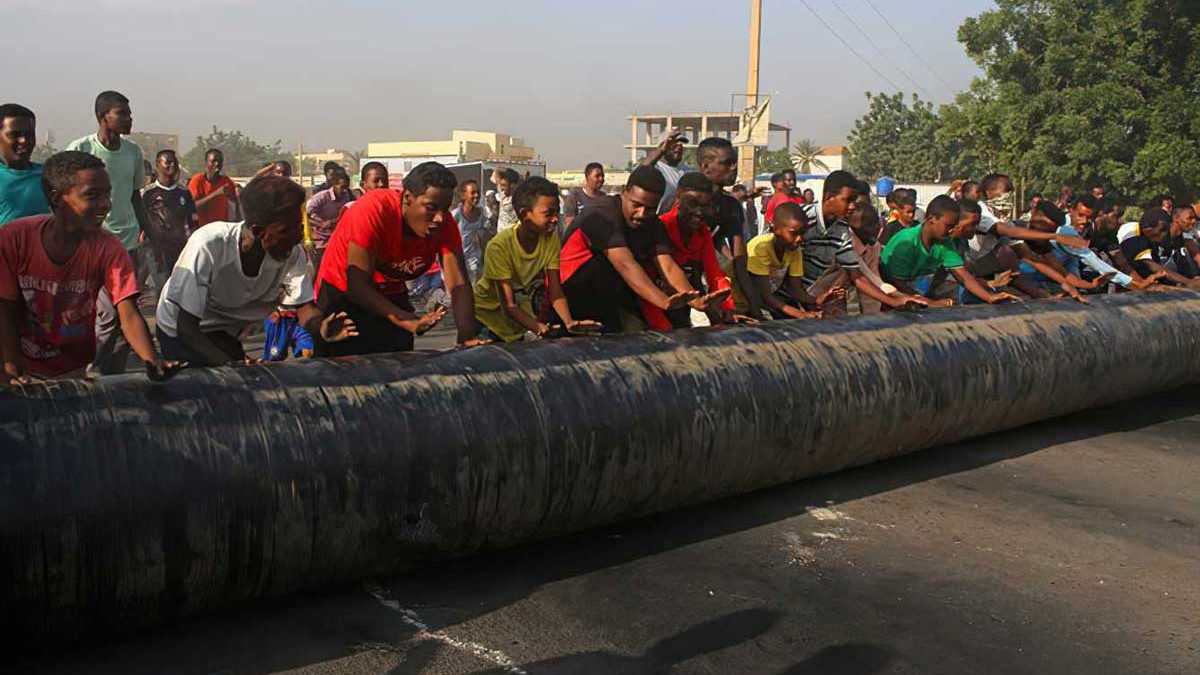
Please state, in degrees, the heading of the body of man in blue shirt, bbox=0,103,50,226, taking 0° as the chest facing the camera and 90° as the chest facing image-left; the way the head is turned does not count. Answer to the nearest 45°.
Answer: approximately 315°

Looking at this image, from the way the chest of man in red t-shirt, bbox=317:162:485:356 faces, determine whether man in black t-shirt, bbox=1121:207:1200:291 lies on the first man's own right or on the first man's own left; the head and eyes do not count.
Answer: on the first man's own left

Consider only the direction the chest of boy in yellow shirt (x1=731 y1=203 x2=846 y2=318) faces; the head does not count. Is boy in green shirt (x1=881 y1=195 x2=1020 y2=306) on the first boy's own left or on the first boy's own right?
on the first boy's own left

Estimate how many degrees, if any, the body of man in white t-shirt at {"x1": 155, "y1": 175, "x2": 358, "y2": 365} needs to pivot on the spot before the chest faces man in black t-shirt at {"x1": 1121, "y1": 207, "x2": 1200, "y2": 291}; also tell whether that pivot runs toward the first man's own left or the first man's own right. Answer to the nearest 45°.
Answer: approximately 90° to the first man's own left

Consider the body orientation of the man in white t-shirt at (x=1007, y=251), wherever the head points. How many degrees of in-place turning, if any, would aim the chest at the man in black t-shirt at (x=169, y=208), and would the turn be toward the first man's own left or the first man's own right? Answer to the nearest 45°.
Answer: approximately 135° to the first man's own right

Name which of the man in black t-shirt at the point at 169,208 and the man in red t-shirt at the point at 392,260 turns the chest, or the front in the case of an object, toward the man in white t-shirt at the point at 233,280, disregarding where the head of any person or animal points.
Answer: the man in black t-shirt

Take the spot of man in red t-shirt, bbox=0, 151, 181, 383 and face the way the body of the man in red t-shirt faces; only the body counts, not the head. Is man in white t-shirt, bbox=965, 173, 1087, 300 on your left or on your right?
on your left

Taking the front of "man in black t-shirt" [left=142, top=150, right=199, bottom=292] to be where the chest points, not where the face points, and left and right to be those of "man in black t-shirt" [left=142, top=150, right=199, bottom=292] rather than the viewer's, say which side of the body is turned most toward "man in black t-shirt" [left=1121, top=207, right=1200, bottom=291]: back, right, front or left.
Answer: left

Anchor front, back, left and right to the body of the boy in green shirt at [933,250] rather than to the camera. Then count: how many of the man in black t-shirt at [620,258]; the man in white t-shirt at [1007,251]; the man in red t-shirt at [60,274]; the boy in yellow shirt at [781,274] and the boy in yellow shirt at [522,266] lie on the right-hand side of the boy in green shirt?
4

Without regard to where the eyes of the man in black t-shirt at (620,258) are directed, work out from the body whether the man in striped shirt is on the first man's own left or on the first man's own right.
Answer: on the first man's own left

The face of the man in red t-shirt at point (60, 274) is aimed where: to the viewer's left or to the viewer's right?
to the viewer's right
